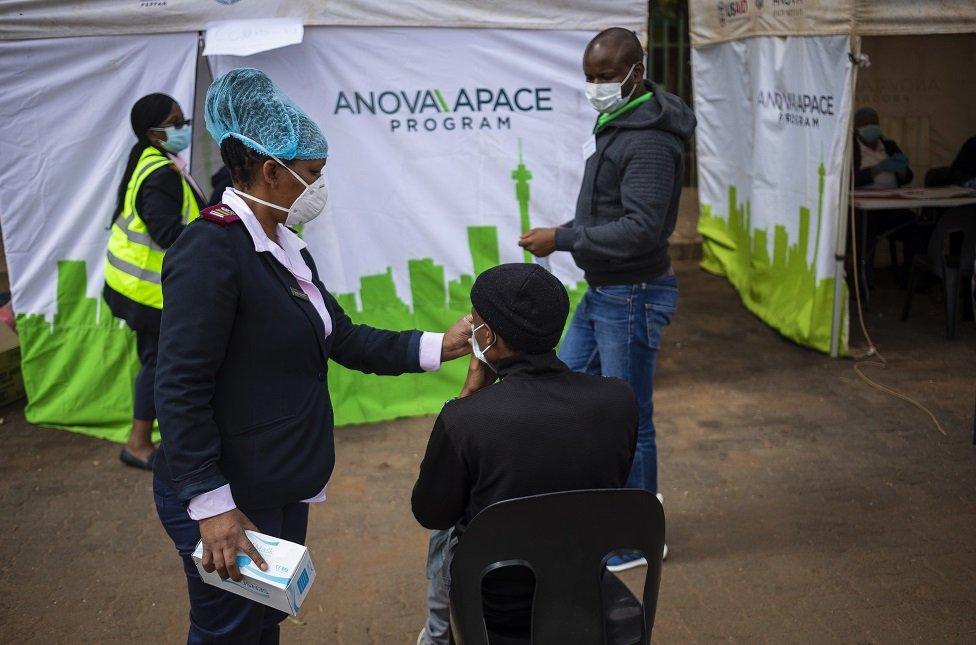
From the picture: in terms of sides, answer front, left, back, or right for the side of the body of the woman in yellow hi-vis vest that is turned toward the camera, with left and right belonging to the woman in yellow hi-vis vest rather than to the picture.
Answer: right

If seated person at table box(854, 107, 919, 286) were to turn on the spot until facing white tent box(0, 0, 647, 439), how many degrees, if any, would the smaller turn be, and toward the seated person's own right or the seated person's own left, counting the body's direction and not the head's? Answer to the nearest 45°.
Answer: approximately 45° to the seated person's own right

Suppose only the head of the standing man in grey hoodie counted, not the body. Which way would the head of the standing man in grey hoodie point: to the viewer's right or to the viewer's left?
to the viewer's left

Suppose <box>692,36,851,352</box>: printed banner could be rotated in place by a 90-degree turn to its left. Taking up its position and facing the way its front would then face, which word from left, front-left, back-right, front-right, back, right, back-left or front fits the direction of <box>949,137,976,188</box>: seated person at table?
left

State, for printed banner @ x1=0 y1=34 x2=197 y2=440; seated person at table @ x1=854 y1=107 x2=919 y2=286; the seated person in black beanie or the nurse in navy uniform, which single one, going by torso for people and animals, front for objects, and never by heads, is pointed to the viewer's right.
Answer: the nurse in navy uniform

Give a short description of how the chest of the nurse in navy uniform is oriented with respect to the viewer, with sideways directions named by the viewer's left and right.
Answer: facing to the right of the viewer

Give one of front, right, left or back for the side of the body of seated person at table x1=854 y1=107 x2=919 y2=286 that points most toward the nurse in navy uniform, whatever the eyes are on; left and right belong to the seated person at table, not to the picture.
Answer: front

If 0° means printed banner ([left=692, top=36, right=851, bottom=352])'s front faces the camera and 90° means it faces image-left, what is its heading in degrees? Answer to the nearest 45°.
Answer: approximately 45°

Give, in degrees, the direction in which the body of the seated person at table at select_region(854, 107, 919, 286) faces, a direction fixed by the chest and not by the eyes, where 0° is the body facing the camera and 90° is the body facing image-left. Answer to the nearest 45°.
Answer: approximately 0°

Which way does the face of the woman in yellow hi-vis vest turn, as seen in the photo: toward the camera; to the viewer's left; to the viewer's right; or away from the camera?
to the viewer's right
